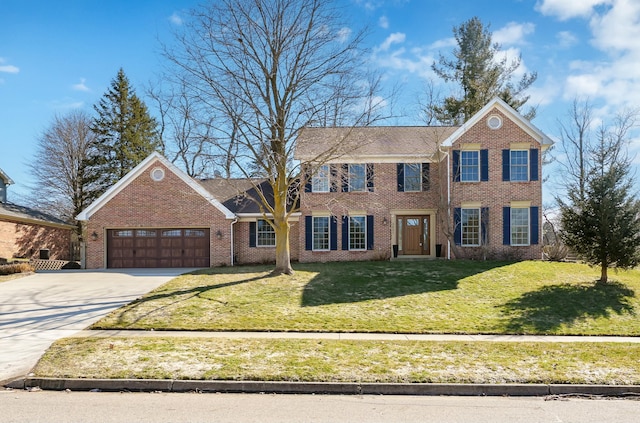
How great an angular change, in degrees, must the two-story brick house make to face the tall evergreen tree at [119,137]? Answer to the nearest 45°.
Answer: approximately 135° to its right

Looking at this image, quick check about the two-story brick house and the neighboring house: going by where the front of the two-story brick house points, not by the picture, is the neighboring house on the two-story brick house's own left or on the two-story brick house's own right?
on the two-story brick house's own right

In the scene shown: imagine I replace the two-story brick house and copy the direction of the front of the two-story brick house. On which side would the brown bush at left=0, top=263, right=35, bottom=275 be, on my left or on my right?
on my right

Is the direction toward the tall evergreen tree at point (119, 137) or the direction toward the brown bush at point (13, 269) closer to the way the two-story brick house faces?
the brown bush

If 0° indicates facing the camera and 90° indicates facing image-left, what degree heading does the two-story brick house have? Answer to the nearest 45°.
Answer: approximately 0°
